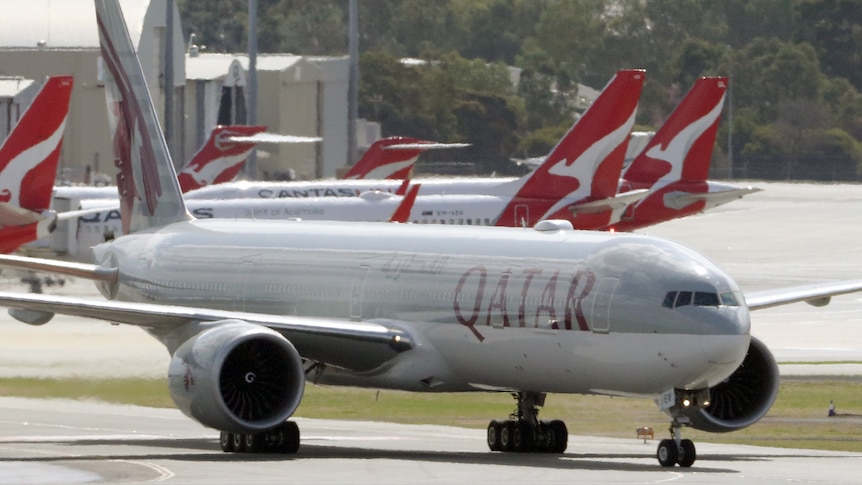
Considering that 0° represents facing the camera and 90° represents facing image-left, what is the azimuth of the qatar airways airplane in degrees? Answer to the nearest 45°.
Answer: approximately 315°
